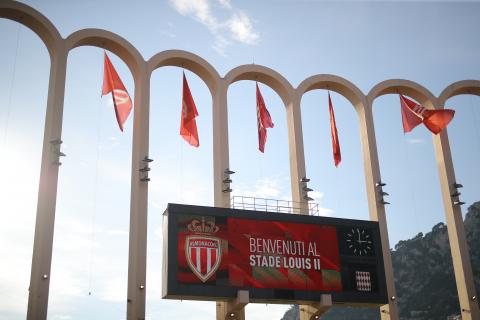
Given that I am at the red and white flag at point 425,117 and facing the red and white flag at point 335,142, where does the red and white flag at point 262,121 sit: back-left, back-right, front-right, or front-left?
front-left

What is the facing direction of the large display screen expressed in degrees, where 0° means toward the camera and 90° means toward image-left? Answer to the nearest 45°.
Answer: approximately 315°

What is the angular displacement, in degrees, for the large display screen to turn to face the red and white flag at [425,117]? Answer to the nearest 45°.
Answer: approximately 90° to its left
